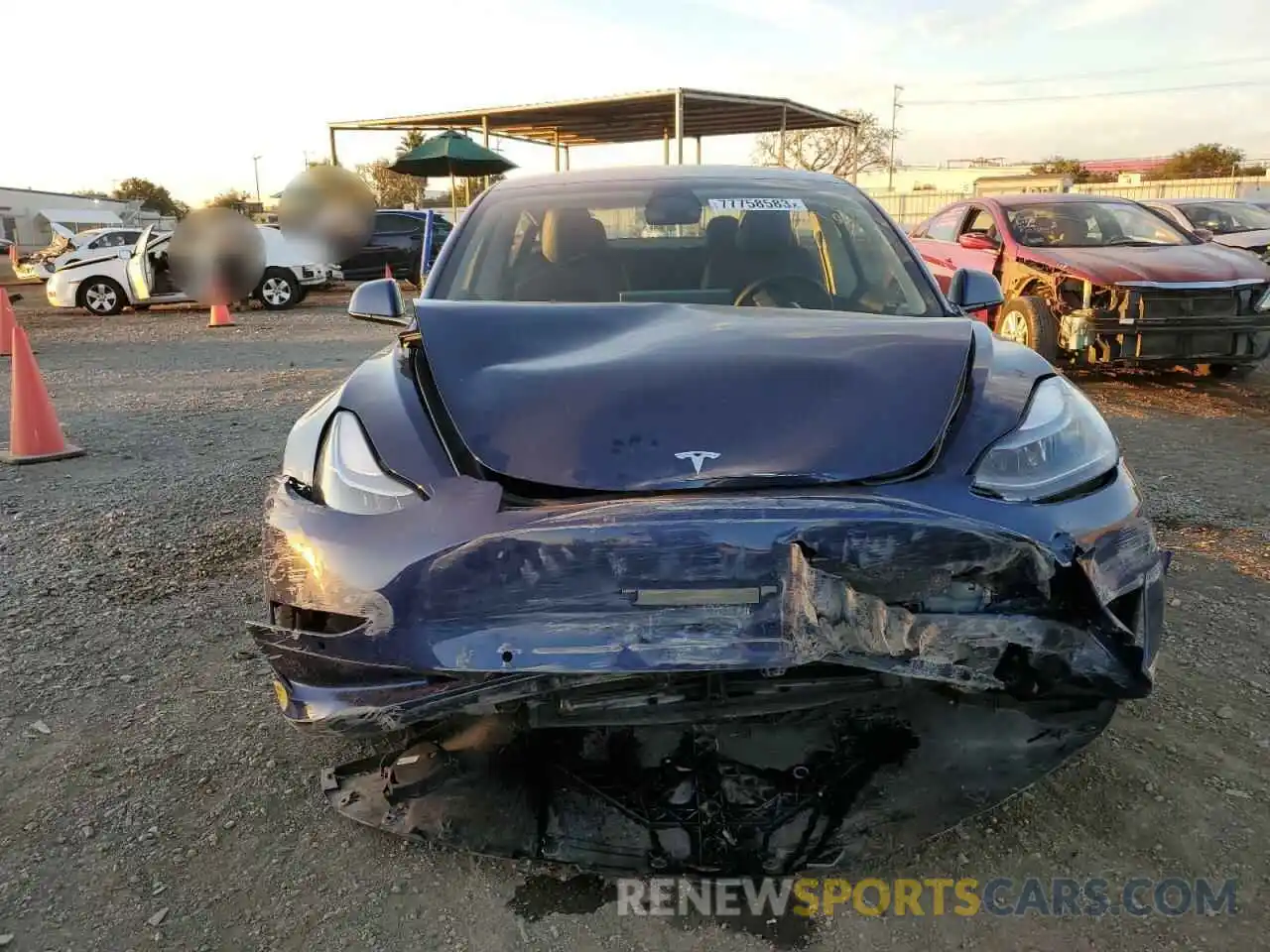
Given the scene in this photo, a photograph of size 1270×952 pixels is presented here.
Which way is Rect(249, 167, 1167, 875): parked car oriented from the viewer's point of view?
toward the camera

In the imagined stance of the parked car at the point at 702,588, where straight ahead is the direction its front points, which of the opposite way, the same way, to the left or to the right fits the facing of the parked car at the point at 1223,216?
the same way

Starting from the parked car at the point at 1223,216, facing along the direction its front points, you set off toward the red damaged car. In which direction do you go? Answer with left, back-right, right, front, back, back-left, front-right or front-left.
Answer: front-right

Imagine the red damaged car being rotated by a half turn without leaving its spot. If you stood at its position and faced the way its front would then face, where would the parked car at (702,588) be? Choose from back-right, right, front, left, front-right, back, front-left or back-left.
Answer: back-left

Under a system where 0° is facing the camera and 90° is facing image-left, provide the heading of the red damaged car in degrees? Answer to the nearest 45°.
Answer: approximately 315°

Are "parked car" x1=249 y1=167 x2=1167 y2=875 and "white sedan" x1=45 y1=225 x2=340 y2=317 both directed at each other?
no

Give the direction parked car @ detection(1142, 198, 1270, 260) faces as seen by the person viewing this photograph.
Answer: facing the viewer and to the right of the viewer

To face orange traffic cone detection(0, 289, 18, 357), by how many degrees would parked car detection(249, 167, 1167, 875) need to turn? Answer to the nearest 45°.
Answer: approximately 135° to its right

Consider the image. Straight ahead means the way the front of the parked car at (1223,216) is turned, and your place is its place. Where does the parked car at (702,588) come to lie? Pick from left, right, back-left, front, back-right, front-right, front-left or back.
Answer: front-right

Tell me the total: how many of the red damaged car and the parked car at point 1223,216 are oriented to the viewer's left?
0

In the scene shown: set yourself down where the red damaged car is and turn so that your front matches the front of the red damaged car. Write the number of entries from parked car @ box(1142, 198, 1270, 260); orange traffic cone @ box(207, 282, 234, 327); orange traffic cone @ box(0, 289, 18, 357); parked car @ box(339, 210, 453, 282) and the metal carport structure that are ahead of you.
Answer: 0

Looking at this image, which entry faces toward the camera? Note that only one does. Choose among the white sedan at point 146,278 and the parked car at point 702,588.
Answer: the parked car

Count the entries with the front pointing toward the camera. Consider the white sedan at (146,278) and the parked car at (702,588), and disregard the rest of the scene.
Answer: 1

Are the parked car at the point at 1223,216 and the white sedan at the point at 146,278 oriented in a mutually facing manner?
no

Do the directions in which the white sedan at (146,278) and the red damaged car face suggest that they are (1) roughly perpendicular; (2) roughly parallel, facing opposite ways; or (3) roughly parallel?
roughly perpendicular

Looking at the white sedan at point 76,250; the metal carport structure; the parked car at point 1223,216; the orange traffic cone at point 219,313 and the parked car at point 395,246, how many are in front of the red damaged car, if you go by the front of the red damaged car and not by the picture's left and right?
0

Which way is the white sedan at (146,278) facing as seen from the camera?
to the viewer's left

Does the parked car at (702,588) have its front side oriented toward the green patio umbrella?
no

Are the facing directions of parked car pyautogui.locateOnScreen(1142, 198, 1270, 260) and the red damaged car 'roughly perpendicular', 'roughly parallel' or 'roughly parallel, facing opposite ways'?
roughly parallel

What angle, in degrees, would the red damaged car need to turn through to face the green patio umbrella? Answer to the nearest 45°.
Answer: approximately 180°
